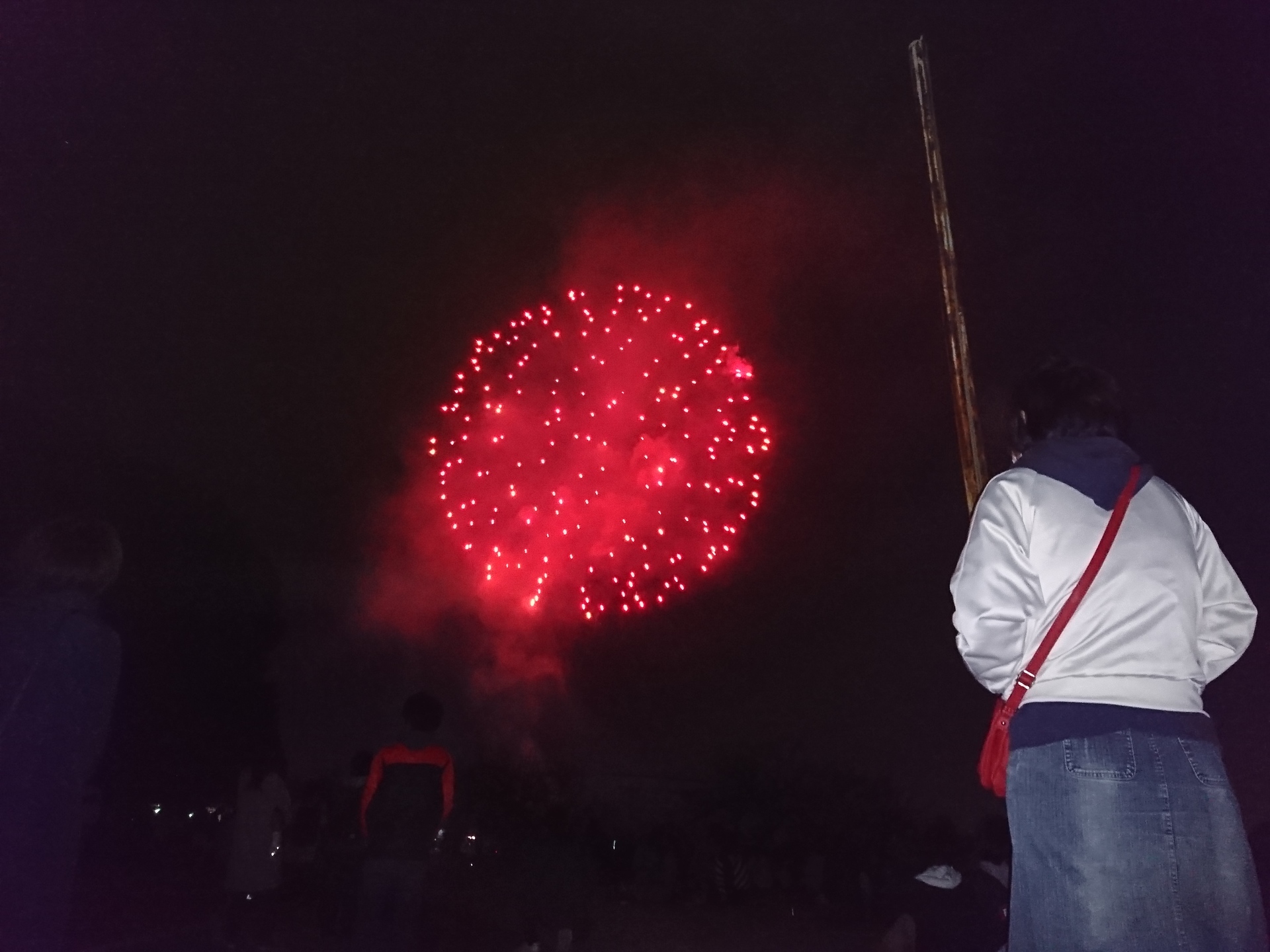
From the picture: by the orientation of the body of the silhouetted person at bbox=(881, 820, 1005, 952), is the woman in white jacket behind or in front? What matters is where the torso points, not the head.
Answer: behind

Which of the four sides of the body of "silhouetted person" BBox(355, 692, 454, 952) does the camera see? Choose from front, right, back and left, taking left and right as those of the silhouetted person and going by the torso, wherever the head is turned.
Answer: back

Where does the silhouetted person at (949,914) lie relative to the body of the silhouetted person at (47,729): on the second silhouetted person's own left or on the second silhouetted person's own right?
on the second silhouetted person's own right

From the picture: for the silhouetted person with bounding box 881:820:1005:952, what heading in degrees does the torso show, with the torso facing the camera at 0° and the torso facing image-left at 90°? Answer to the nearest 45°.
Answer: approximately 180°

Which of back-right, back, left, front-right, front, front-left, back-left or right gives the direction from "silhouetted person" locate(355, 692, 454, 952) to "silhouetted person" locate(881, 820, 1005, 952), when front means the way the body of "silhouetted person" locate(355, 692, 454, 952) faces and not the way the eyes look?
back-right

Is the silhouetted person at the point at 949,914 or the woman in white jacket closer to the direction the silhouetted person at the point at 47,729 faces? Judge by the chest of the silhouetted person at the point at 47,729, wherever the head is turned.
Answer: the silhouetted person

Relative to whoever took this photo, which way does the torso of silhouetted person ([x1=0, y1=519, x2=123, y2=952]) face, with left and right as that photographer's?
facing away from the viewer and to the right of the viewer

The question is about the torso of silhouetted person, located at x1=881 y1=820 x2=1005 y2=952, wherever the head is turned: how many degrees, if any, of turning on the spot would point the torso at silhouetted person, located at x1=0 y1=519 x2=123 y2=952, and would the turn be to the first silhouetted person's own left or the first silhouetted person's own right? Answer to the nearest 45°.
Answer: approximately 135° to the first silhouetted person's own left

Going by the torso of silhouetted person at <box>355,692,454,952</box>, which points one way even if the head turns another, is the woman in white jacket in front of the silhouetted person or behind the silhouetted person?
behind

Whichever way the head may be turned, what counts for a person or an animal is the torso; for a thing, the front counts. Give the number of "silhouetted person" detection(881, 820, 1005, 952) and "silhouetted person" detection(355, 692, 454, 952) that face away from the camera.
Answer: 2

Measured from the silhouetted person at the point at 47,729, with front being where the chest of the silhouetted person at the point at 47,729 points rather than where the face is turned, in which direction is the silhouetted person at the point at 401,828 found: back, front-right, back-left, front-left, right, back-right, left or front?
front
